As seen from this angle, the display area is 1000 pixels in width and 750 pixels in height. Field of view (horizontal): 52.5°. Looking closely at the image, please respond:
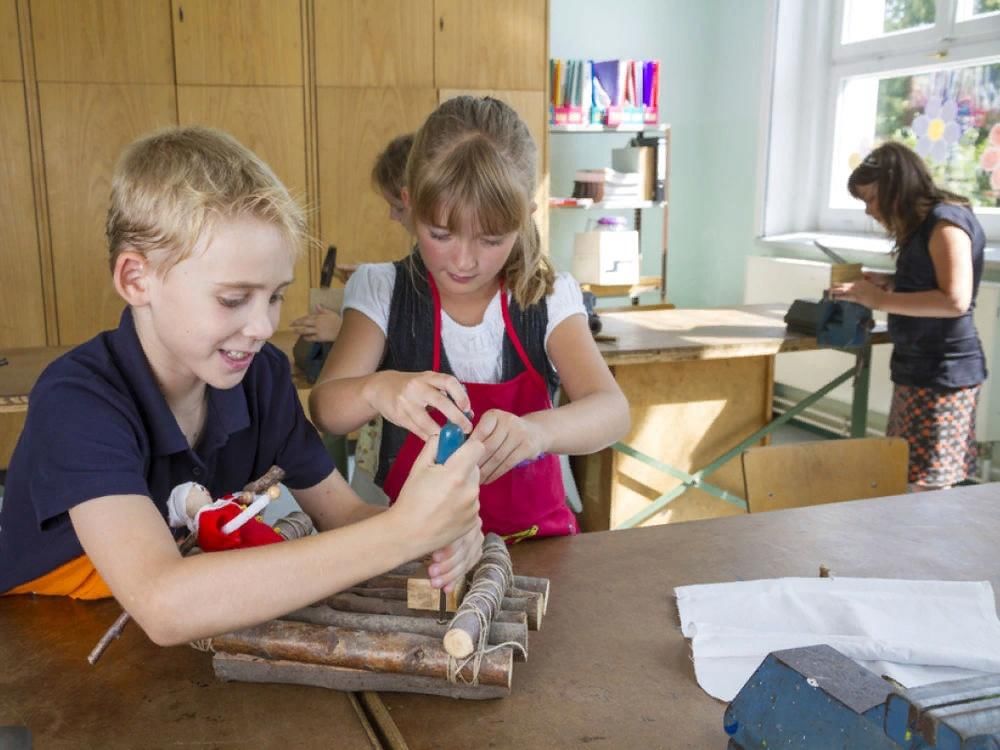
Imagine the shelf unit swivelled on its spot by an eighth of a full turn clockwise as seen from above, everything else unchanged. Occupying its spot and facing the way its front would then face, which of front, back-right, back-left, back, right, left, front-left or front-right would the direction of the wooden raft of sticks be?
front-left

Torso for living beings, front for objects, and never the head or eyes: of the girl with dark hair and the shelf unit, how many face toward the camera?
1

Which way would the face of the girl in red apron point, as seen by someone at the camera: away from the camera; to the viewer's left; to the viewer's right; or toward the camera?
toward the camera

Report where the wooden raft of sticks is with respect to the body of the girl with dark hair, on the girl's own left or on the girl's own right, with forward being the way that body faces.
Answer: on the girl's own left

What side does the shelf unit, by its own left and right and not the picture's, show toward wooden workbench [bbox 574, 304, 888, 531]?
front

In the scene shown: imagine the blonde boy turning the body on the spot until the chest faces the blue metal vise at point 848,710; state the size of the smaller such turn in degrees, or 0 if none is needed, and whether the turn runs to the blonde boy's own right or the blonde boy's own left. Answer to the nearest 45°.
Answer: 0° — they already face it

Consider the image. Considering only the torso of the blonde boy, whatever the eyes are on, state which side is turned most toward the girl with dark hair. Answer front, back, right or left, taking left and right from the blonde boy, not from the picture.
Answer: left

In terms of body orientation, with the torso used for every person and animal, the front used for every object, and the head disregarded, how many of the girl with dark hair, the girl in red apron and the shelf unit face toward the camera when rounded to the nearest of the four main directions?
2

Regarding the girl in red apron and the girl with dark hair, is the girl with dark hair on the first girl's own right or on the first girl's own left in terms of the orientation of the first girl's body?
on the first girl's own left

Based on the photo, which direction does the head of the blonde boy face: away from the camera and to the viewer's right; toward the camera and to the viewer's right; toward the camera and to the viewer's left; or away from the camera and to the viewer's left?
toward the camera and to the viewer's right

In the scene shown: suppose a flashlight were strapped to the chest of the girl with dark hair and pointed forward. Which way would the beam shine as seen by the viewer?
to the viewer's left

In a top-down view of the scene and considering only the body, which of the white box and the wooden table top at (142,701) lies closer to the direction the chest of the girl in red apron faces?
the wooden table top

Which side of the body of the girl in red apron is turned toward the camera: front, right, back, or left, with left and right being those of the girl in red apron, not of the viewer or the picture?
front

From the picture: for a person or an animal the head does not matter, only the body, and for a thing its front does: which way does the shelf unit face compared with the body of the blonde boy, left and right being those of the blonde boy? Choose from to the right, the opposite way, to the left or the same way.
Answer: to the right

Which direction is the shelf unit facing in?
toward the camera

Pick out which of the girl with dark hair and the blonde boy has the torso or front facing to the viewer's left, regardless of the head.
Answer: the girl with dark hair

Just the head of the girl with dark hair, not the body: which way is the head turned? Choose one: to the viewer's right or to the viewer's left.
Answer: to the viewer's left

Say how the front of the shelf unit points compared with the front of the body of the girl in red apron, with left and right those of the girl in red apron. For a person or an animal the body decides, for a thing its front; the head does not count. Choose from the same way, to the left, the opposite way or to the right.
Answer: the same way

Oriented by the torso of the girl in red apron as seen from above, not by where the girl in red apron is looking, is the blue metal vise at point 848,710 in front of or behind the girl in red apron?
in front

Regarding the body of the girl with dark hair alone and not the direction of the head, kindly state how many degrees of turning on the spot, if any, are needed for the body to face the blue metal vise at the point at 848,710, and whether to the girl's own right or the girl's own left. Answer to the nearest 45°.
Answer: approximately 90° to the girl's own left
